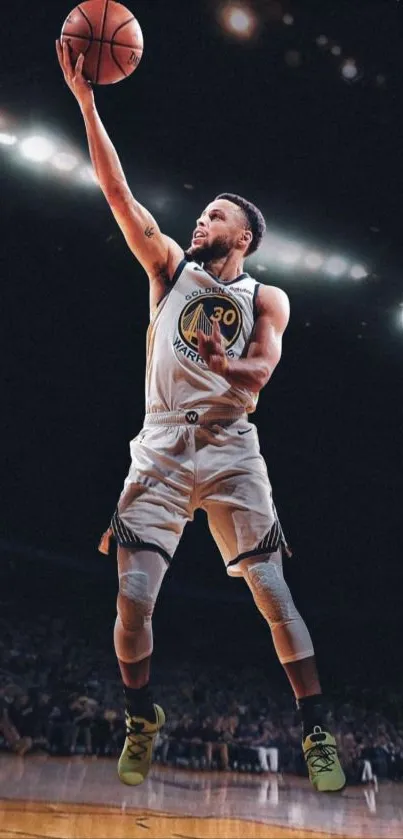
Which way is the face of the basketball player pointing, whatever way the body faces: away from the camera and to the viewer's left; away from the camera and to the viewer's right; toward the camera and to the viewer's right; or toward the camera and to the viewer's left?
toward the camera and to the viewer's left

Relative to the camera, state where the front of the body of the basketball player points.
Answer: toward the camera
